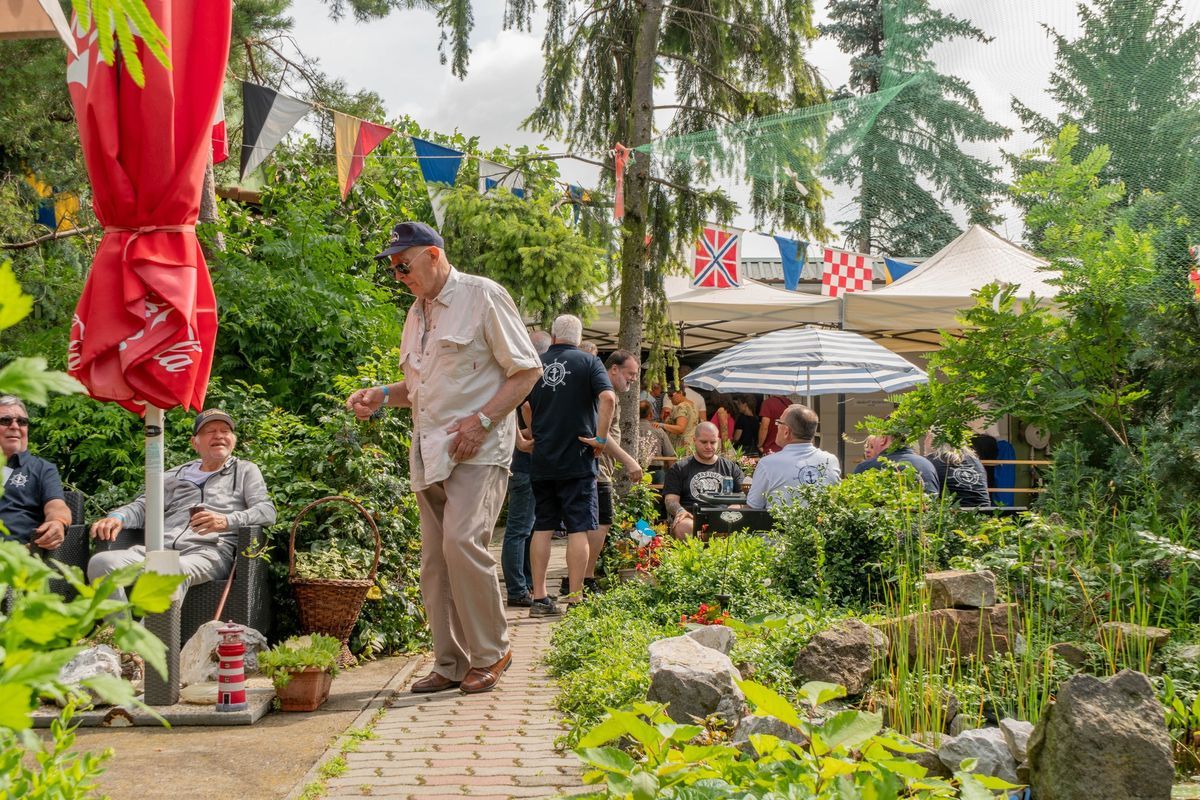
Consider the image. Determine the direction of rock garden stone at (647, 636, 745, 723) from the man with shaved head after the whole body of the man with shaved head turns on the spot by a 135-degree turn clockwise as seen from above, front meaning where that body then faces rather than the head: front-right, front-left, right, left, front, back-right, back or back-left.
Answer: back-left

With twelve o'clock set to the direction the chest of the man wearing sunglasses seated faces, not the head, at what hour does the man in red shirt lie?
The man in red shirt is roughly at 8 o'clock from the man wearing sunglasses seated.

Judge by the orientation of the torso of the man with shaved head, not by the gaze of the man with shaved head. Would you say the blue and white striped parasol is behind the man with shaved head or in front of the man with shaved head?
behind

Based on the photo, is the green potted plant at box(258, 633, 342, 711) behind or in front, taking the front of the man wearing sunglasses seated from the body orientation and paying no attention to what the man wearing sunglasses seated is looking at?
in front

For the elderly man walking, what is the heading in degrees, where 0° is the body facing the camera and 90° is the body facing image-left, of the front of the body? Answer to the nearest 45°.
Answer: approximately 45°

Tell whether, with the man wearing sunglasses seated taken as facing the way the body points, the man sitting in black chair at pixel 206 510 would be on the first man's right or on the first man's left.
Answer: on the first man's left

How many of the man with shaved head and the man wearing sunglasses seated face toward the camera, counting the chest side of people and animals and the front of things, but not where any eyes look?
2

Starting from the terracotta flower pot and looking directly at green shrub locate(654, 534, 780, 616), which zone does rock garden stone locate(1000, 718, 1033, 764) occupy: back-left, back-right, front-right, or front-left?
front-right

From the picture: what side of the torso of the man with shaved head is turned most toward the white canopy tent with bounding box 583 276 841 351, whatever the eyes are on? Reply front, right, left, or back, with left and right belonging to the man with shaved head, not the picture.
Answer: back

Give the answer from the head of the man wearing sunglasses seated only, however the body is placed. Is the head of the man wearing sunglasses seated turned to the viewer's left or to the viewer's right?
to the viewer's right

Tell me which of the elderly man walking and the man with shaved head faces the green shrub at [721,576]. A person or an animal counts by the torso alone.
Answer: the man with shaved head

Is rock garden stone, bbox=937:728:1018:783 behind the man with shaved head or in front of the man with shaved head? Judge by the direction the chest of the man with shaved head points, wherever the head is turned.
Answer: in front

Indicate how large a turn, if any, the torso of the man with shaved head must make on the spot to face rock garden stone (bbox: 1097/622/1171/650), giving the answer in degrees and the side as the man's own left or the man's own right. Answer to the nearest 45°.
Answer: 0° — they already face it

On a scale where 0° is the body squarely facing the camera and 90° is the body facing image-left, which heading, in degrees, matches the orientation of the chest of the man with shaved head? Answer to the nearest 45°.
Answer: approximately 0°

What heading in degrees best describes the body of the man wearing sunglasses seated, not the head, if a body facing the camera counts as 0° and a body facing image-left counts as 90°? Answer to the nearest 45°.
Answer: approximately 0°
